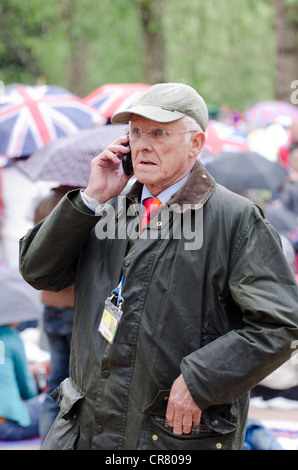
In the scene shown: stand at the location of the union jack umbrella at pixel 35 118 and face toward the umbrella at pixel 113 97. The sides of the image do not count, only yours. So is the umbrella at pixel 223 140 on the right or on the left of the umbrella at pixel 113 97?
right

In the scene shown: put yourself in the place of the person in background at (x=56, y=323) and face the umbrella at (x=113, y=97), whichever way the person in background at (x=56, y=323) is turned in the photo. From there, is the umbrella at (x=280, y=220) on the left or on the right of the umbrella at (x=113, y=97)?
right

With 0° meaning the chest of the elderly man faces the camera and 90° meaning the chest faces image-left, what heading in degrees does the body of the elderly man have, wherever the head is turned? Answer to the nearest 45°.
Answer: approximately 45°

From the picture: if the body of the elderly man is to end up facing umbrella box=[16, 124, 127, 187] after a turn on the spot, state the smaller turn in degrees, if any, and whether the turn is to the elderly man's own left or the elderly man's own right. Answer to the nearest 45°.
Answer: approximately 135° to the elderly man's own right

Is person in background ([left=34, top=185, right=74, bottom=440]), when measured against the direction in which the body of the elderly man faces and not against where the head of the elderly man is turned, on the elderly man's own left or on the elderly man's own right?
on the elderly man's own right
